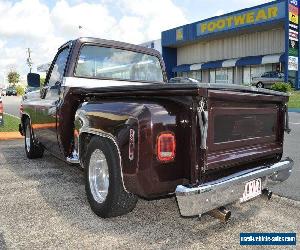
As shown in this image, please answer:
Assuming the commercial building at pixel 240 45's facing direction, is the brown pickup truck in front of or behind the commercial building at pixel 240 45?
in front

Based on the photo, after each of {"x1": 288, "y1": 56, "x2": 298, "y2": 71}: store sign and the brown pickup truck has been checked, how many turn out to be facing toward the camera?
1

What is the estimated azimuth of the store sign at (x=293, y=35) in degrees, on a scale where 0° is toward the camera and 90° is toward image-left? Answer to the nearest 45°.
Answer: approximately 0°

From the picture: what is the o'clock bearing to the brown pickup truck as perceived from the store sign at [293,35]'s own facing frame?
The brown pickup truck is roughly at 12 o'clock from the store sign.

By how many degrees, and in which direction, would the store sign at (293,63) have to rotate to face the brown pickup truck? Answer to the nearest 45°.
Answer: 0° — it already faces it

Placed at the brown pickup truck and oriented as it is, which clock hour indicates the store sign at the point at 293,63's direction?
The store sign is roughly at 2 o'clock from the brown pickup truck.

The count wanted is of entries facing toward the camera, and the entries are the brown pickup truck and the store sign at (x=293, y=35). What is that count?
1

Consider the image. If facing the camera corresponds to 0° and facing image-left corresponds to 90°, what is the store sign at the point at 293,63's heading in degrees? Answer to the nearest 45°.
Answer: approximately 0°

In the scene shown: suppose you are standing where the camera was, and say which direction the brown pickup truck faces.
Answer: facing away from the viewer and to the left of the viewer
